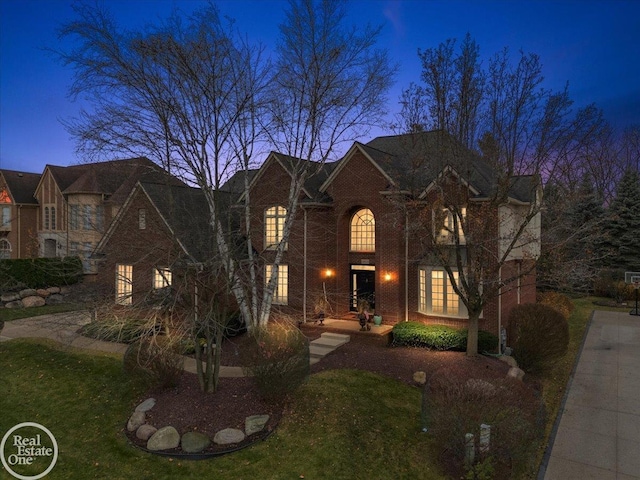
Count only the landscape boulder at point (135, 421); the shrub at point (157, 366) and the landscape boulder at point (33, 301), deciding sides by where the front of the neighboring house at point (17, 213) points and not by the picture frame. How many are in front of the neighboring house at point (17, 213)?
3

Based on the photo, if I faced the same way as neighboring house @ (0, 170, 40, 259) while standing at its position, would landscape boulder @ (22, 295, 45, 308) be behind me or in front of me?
in front

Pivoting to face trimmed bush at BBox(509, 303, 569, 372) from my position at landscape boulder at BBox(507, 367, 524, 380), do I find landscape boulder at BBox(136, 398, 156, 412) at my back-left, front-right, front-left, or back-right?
back-left

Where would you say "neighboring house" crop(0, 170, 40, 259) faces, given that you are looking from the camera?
facing the viewer

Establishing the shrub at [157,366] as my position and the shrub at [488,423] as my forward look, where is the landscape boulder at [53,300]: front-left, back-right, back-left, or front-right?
back-left

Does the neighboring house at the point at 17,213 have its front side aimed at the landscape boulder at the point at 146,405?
yes

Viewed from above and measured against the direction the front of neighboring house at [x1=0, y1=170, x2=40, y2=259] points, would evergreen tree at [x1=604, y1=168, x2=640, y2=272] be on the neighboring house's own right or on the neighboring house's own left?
on the neighboring house's own left

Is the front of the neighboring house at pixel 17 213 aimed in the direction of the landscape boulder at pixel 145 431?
yes

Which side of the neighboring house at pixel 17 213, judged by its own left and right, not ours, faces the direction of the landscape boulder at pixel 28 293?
front

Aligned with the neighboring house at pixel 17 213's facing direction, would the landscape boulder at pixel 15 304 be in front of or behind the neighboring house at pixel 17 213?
in front

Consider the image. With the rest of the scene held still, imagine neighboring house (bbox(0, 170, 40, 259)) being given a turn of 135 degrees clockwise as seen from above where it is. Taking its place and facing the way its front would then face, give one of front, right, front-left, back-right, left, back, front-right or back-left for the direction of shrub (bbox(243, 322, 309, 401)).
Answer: back-left

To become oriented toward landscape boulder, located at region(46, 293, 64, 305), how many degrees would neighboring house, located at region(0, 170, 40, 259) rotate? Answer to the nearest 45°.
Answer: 0° — it already faces it

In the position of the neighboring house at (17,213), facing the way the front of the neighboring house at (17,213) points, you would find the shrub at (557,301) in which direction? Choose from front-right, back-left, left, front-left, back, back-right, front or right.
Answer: front-left
